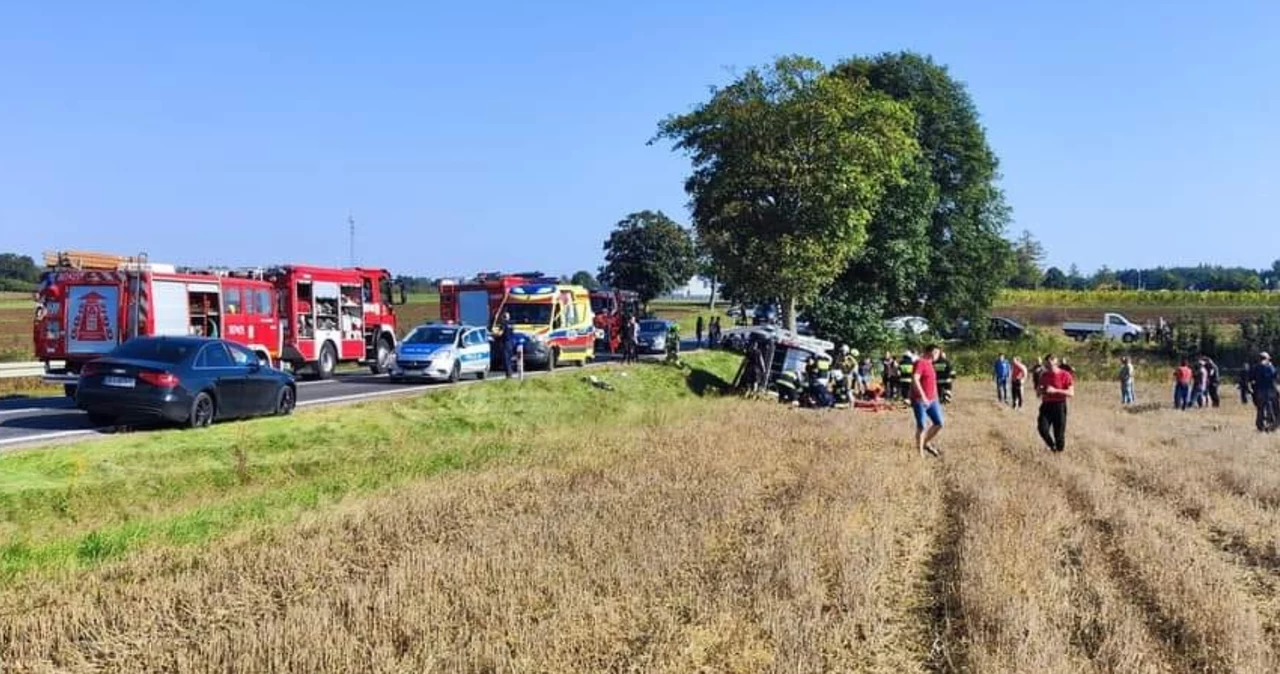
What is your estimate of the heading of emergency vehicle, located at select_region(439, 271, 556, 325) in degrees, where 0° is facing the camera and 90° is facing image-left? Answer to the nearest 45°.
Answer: approximately 225°

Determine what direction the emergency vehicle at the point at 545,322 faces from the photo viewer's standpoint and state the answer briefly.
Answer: facing the viewer and to the left of the viewer

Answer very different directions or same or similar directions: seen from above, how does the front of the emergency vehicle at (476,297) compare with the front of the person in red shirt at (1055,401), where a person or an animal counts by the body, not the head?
very different directions

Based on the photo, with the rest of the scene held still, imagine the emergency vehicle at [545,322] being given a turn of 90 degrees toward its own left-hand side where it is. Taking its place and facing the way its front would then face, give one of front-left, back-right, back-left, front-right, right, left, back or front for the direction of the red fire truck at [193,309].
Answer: right

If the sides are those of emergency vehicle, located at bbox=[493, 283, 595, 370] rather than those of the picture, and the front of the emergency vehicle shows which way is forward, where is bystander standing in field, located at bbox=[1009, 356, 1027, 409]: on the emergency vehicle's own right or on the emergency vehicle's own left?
on the emergency vehicle's own left

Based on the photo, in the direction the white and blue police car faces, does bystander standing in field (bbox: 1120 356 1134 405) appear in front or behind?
behind

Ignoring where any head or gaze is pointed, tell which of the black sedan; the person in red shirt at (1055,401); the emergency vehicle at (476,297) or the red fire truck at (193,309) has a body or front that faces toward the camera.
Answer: the person in red shirt

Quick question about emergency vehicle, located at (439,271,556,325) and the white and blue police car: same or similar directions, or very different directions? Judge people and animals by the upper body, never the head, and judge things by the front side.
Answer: very different directions

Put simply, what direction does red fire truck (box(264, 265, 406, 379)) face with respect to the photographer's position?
facing away from the viewer and to the right of the viewer

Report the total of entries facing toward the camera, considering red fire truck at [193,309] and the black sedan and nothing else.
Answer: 0

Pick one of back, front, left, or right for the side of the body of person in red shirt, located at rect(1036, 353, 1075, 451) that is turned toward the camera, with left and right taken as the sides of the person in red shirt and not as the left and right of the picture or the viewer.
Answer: front

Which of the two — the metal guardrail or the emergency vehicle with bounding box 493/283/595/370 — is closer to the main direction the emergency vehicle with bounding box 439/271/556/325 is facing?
the emergency vehicle

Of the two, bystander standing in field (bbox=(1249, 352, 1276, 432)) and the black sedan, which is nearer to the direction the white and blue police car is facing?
the black sedan

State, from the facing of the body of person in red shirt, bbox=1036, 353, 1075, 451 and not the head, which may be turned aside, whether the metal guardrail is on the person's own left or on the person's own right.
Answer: on the person's own right

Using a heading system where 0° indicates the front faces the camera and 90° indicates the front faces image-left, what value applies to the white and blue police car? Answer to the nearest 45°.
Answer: approximately 45°

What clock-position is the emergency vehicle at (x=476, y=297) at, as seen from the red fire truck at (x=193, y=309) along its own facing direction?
The emergency vehicle is roughly at 12 o'clock from the red fire truck.

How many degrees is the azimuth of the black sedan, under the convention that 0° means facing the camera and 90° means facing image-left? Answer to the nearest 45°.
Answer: approximately 225°
